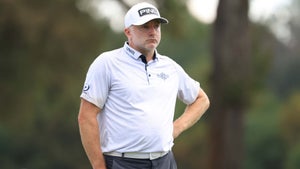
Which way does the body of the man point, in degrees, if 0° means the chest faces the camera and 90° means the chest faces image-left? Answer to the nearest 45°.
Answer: approximately 315°
